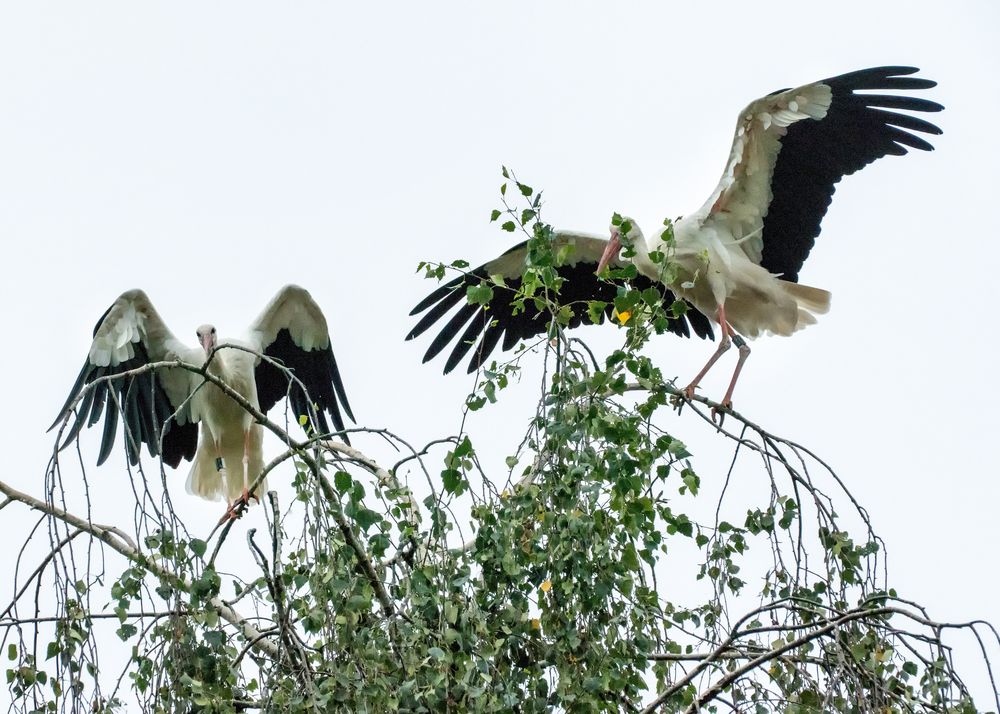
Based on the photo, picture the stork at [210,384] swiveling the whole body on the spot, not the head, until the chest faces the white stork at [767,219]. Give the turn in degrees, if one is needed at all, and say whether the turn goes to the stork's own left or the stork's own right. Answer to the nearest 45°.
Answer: approximately 45° to the stork's own left

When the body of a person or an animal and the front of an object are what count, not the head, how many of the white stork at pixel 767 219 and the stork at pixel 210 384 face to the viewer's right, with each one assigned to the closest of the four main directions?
0

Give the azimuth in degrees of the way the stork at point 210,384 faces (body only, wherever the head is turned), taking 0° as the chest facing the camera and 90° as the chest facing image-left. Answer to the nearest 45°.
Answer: approximately 0°

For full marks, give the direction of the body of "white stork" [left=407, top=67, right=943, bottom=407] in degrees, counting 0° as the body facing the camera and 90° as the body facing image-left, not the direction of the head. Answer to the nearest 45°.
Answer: approximately 45°

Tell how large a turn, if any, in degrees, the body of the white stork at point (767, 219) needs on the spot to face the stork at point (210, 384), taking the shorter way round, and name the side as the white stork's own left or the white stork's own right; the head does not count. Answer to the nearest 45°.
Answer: approximately 45° to the white stork's own right

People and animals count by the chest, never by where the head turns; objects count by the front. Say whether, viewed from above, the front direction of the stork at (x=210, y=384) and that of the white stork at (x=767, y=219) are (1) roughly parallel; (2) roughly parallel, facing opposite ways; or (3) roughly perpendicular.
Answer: roughly perpendicular
